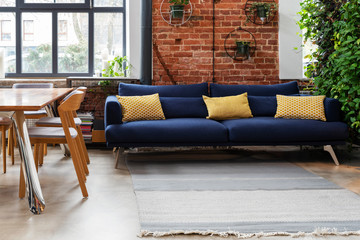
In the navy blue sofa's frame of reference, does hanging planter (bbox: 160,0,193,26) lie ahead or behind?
behind

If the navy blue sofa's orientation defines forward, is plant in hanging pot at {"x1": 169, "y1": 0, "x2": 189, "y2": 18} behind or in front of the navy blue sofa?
behind

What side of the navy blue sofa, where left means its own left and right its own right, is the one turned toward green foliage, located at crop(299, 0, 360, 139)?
left

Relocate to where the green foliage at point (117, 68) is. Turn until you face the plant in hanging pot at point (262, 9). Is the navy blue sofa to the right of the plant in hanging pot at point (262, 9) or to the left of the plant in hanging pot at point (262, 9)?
right

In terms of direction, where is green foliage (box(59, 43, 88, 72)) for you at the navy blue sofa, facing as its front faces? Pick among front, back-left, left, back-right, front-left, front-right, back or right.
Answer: back-right

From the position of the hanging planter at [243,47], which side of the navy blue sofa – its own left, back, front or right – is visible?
back

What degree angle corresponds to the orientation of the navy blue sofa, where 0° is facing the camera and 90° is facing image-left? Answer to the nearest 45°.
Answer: approximately 0°

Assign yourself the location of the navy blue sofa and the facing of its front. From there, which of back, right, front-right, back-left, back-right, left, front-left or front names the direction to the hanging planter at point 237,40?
back
